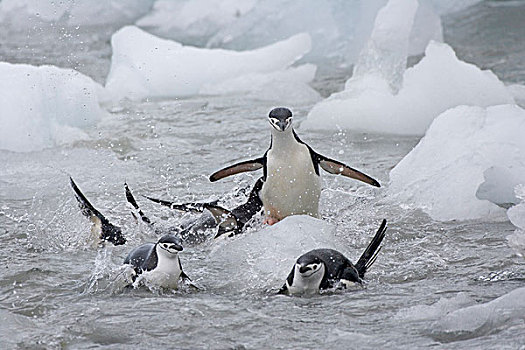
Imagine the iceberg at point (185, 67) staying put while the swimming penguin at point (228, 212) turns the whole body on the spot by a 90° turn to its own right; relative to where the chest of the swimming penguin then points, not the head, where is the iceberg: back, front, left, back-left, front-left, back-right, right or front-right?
front-right

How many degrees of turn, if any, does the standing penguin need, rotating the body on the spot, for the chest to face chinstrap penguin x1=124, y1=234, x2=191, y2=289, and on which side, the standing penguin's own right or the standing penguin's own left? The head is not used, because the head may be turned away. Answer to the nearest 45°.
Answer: approximately 45° to the standing penguin's own right

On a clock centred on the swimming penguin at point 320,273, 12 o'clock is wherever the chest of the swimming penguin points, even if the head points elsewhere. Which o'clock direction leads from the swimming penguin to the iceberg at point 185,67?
The iceberg is roughly at 4 o'clock from the swimming penguin.

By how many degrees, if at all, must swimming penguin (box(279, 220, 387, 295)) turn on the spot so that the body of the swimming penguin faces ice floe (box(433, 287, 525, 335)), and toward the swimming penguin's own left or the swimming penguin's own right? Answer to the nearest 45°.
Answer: approximately 90° to the swimming penguin's own left

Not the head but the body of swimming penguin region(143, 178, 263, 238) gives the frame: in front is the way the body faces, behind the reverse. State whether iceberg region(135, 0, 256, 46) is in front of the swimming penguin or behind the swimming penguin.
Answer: behind

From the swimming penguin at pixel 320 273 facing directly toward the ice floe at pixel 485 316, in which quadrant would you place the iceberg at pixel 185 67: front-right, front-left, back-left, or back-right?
back-left

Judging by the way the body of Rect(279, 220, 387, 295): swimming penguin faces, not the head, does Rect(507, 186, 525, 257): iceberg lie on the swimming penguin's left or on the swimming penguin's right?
on the swimming penguin's left

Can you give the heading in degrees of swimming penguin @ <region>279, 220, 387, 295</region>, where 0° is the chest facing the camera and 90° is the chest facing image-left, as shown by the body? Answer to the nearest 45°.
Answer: approximately 45°

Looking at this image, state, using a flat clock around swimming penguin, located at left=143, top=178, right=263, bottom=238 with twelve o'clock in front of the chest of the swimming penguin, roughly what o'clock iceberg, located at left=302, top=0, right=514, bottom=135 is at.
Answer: The iceberg is roughly at 6 o'clock from the swimming penguin.
